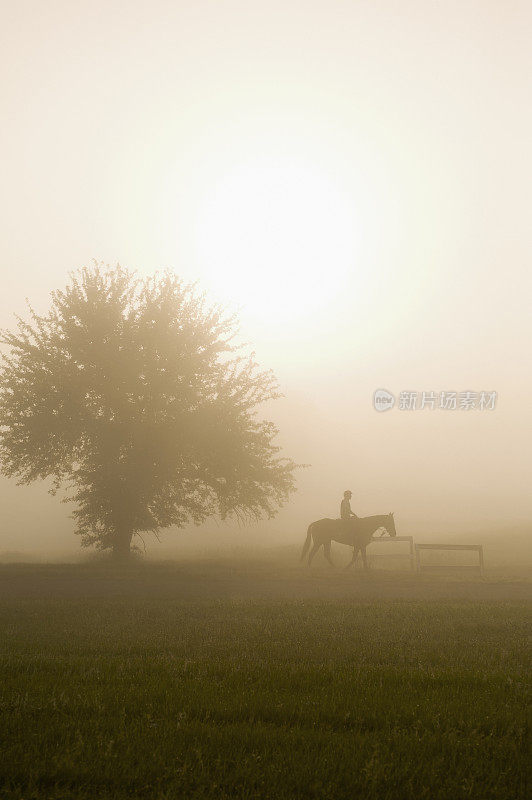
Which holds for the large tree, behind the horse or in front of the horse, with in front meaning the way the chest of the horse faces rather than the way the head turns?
behind

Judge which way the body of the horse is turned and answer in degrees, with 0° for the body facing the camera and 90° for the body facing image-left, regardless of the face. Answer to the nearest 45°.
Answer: approximately 270°
